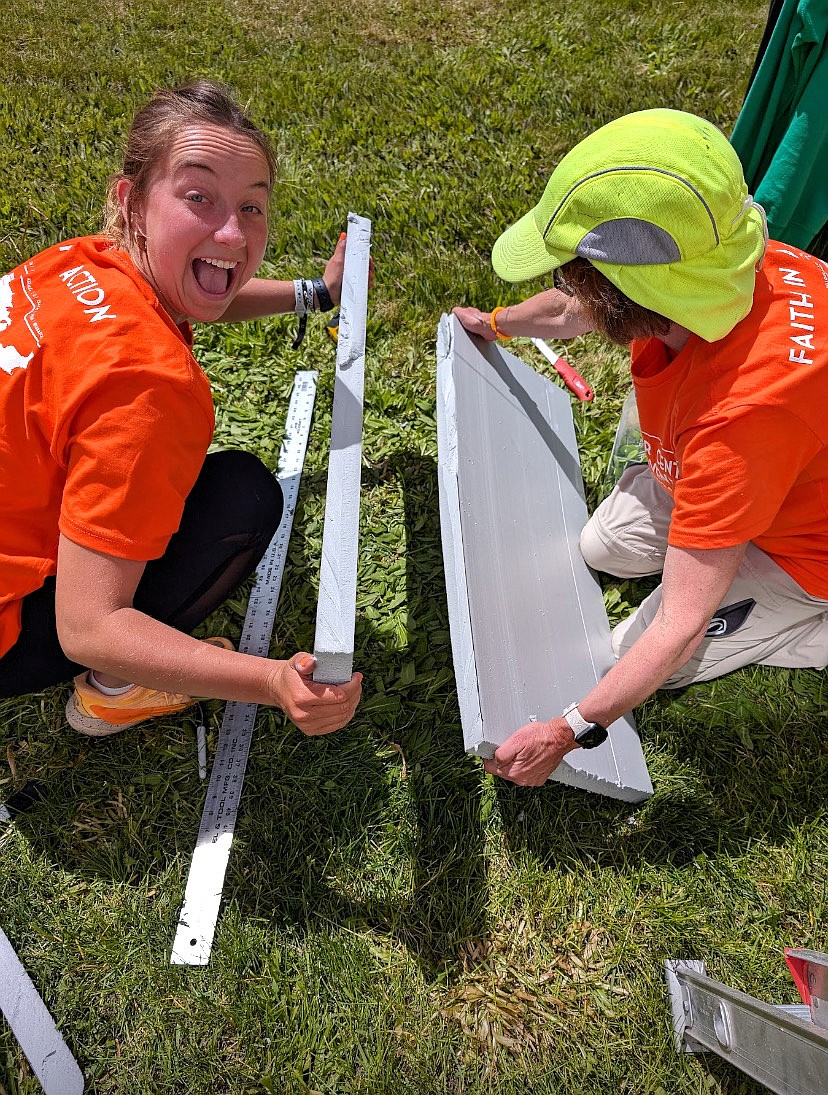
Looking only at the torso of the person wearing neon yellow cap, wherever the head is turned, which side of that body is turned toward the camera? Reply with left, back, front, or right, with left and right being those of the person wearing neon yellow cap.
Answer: left

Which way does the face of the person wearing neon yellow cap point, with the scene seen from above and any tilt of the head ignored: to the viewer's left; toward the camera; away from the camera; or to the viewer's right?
to the viewer's left

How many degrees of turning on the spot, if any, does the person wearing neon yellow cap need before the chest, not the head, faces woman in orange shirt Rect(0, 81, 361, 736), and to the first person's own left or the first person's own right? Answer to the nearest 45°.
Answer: approximately 45° to the first person's own left
